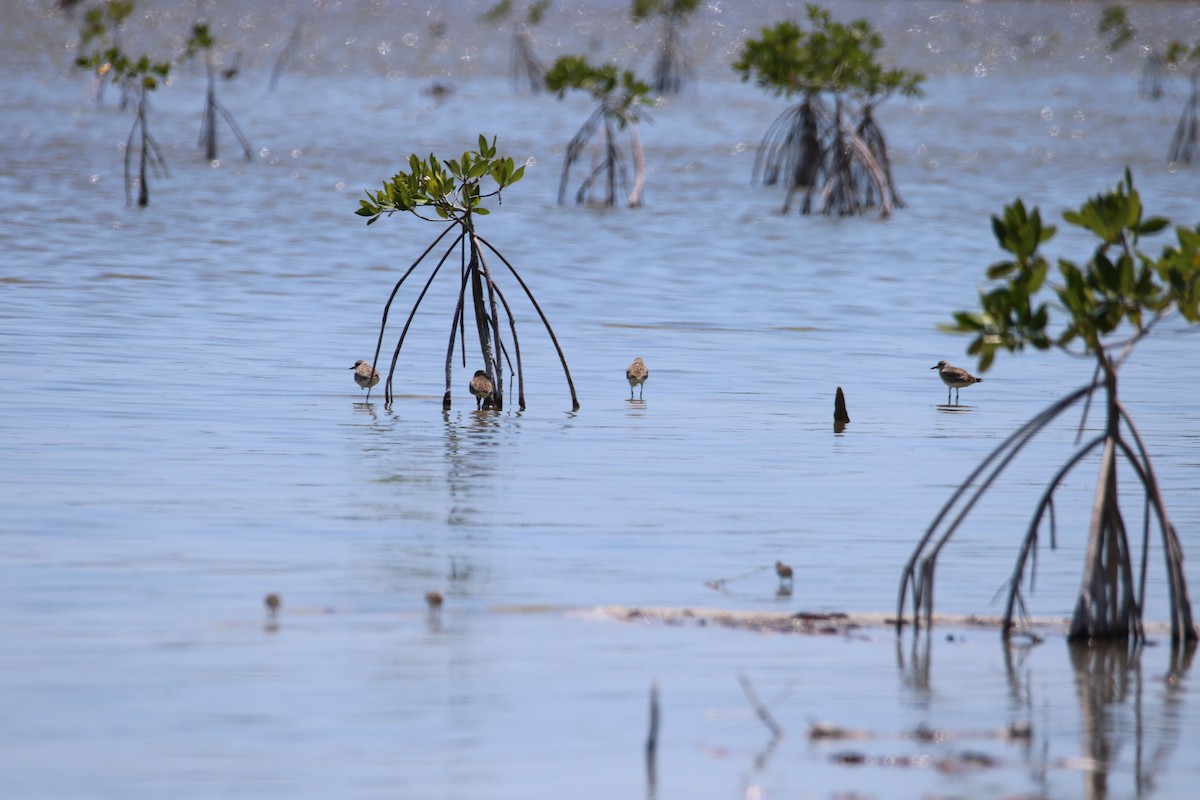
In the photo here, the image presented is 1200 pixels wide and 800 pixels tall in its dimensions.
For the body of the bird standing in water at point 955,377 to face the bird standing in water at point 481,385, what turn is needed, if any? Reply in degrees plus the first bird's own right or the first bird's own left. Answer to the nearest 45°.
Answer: approximately 45° to the first bird's own left

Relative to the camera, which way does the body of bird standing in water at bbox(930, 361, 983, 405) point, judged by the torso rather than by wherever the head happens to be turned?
to the viewer's left

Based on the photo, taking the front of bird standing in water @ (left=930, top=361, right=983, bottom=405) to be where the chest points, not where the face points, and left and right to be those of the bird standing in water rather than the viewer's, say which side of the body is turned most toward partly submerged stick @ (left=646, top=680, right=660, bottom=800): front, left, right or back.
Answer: left

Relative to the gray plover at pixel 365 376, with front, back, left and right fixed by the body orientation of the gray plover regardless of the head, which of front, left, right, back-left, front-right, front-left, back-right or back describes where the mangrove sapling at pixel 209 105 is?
right

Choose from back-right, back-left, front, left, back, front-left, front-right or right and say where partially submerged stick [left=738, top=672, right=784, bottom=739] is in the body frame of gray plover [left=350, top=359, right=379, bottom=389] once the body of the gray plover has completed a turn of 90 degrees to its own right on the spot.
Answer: back

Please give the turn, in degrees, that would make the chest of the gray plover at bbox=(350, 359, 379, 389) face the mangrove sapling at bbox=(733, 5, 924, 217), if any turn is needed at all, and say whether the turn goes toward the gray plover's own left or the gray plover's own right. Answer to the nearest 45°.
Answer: approximately 135° to the gray plover's own right

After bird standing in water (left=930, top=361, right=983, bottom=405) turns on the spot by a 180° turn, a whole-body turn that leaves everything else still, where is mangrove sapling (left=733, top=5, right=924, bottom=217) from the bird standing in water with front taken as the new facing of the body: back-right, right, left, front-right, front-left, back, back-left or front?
left

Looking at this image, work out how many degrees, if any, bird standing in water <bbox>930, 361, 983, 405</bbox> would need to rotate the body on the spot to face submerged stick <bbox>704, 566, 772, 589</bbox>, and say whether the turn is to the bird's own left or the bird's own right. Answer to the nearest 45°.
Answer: approximately 90° to the bird's own left

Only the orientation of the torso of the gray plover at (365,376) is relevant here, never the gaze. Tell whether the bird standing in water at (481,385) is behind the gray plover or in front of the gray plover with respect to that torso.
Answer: behind

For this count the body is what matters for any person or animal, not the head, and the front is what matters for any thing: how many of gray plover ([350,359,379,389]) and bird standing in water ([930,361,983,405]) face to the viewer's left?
2

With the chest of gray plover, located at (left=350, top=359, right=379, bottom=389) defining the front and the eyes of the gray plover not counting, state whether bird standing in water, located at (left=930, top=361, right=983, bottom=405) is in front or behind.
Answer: behind

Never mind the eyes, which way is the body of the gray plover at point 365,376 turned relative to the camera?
to the viewer's left
